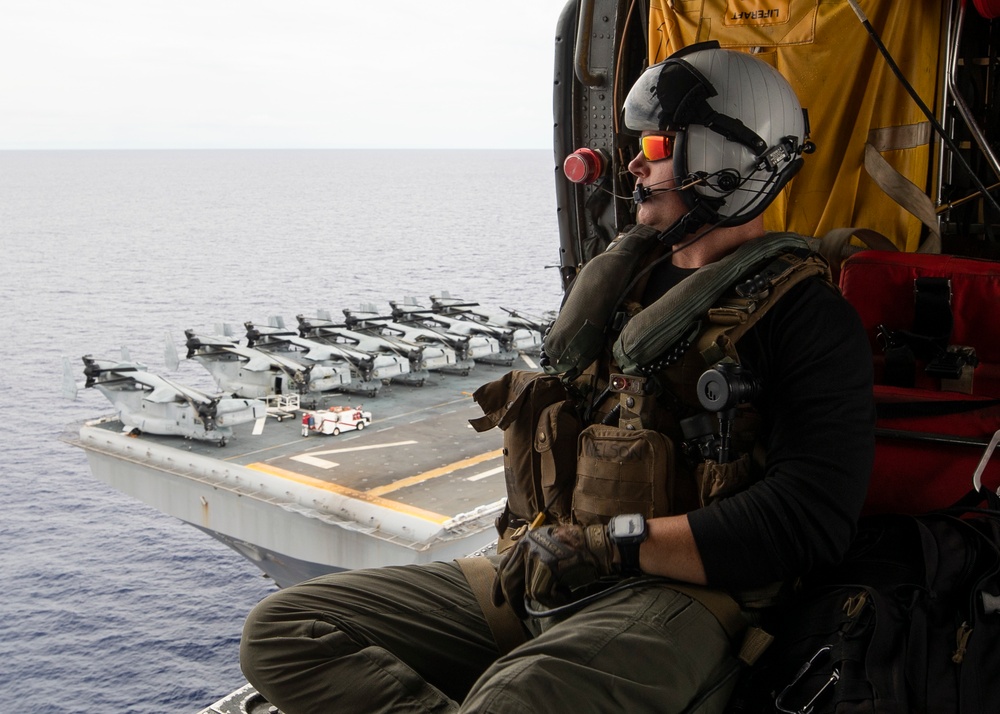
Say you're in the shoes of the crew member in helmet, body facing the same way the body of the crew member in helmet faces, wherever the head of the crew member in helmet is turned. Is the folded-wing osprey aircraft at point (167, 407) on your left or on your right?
on your right

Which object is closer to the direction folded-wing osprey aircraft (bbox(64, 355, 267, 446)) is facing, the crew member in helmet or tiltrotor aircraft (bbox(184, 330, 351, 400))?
the crew member in helmet

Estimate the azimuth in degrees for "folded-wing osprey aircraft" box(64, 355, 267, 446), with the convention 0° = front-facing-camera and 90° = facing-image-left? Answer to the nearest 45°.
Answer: approximately 315°

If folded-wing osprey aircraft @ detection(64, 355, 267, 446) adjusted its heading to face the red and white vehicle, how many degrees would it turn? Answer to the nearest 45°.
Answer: approximately 45° to its left

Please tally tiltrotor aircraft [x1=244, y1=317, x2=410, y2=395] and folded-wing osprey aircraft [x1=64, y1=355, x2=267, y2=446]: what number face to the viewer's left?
0

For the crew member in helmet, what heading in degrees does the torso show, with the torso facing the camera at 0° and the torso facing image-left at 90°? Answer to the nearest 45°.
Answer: approximately 45°

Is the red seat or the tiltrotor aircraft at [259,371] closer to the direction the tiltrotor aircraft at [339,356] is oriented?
the red seat

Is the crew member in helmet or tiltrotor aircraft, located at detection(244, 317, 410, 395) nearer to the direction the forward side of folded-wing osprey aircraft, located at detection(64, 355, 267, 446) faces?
the crew member in helmet
